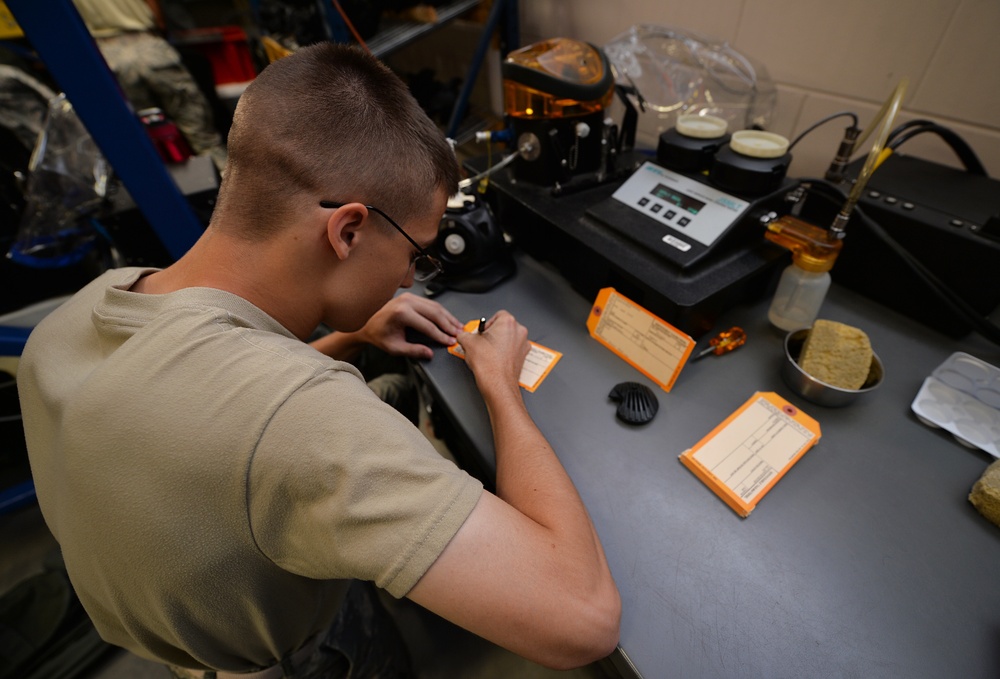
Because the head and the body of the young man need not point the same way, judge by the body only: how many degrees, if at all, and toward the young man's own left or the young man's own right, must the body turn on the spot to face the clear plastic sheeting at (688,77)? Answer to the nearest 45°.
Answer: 0° — they already face it

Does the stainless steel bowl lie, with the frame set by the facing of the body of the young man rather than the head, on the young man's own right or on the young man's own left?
on the young man's own right

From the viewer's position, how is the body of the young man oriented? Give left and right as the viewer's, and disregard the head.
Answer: facing away from the viewer and to the right of the viewer

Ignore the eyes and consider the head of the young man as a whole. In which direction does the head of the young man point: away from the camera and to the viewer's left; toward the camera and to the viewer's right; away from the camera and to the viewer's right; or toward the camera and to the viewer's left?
away from the camera and to the viewer's right

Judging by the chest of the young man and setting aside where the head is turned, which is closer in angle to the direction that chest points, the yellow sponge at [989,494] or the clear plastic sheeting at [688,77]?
the clear plastic sheeting

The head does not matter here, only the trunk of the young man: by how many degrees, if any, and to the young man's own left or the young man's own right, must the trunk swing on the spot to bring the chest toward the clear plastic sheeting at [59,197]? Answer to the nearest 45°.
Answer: approximately 45° to the young man's own left

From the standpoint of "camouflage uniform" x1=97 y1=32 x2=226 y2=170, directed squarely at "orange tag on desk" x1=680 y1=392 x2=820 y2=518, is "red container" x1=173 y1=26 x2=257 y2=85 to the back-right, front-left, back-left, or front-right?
back-left

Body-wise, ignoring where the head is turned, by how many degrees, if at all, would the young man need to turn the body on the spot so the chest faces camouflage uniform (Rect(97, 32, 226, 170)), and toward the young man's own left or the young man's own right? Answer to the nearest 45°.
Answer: approximately 45° to the young man's own left
